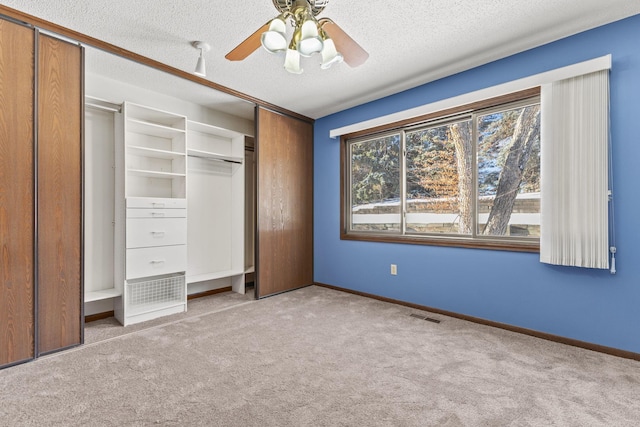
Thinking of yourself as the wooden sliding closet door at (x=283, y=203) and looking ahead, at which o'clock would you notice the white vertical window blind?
The white vertical window blind is roughly at 12 o'clock from the wooden sliding closet door.

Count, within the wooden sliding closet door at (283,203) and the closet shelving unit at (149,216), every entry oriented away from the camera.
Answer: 0

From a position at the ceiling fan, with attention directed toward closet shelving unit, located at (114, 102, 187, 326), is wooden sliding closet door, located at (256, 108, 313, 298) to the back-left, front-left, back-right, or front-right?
front-right

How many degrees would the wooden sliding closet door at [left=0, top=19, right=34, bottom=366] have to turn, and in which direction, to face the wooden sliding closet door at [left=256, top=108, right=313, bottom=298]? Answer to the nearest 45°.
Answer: approximately 45° to its left

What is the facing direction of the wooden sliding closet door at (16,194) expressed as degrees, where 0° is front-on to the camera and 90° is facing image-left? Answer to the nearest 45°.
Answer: approximately 315°

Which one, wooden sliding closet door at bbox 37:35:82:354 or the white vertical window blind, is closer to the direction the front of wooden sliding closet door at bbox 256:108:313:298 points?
the white vertical window blind

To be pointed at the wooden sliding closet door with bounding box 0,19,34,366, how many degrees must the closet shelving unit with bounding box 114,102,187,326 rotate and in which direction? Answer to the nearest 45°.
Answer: approximately 90° to its right

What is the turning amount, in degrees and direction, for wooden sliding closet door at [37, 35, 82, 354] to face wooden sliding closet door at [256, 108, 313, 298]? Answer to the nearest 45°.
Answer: approximately 45° to its left

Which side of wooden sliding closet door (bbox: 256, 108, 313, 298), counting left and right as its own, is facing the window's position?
front

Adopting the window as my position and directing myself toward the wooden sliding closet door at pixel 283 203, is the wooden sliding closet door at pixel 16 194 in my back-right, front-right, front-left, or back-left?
front-left

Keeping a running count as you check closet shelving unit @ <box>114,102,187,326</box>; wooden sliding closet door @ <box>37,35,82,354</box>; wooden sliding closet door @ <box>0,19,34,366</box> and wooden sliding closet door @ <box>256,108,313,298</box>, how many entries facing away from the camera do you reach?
0

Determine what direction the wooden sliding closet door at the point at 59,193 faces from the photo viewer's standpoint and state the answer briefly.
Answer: facing the viewer and to the right of the viewer

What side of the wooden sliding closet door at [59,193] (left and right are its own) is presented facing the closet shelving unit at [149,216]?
left

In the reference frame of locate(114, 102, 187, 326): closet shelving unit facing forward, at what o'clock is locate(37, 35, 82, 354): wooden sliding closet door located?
The wooden sliding closet door is roughly at 3 o'clock from the closet shelving unit.
